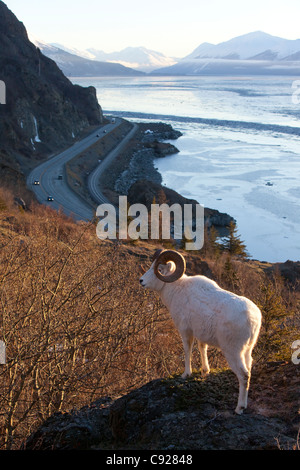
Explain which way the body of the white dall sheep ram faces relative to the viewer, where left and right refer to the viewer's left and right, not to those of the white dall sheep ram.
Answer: facing away from the viewer and to the left of the viewer
